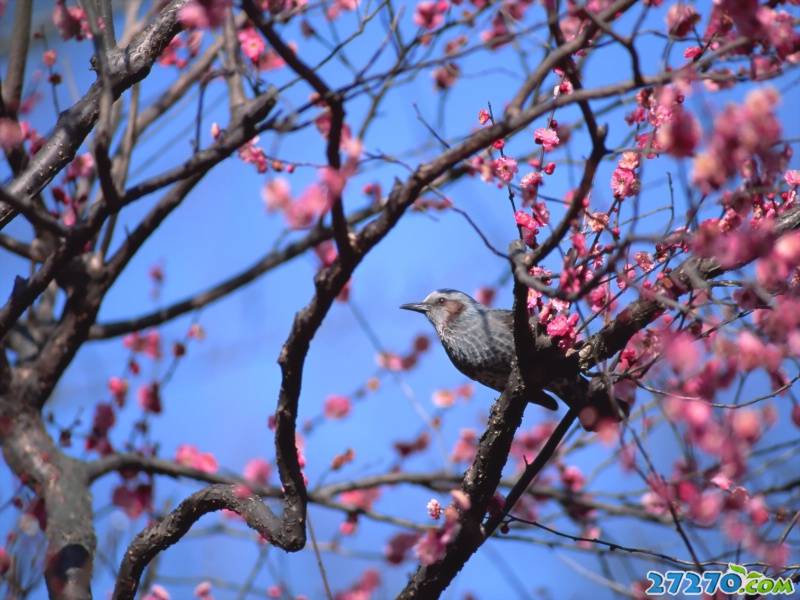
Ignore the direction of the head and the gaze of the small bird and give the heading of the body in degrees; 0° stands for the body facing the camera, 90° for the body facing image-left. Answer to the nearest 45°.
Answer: approximately 90°

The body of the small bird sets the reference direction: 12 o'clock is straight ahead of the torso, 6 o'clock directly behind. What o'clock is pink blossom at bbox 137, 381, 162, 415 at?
The pink blossom is roughly at 1 o'clock from the small bird.
